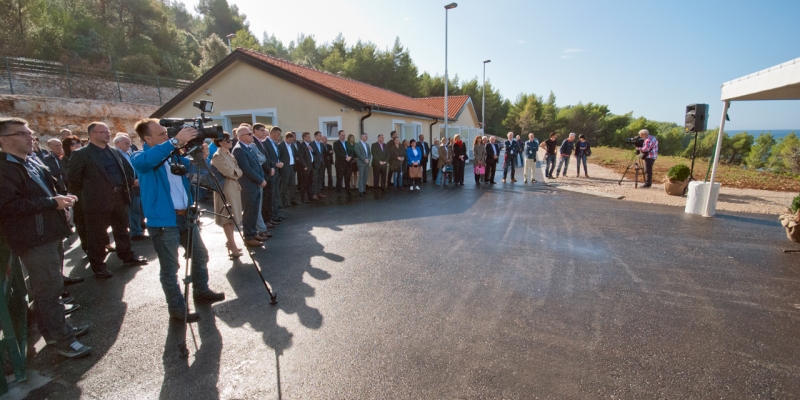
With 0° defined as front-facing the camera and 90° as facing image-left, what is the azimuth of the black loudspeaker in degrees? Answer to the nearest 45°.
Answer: approximately 45°

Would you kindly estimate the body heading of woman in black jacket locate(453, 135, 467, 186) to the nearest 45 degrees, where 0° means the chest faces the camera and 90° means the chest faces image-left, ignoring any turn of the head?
approximately 315°

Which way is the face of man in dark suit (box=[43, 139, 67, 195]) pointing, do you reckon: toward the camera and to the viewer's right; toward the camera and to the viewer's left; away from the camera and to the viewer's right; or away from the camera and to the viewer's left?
toward the camera and to the viewer's right

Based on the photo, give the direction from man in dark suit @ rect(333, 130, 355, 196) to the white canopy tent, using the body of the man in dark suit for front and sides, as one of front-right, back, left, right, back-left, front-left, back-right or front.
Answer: front

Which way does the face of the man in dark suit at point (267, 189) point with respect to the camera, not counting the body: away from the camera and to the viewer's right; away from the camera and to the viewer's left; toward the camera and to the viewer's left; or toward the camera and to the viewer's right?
toward the camera and to the viewer's right

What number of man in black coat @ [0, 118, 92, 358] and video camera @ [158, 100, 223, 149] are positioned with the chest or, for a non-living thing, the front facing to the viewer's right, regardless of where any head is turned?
2

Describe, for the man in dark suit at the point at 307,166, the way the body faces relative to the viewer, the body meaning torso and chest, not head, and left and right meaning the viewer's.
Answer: facing the viewer and to the right of the viewer

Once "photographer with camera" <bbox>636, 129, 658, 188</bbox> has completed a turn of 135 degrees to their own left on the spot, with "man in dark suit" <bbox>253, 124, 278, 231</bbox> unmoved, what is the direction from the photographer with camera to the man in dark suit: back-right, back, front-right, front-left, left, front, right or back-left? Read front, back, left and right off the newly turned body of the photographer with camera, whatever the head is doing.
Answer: right

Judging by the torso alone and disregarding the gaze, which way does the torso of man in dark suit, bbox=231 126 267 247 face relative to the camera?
to the viewer's right

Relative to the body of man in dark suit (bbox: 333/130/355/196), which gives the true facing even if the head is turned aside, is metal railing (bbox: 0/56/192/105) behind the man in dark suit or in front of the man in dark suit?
behind

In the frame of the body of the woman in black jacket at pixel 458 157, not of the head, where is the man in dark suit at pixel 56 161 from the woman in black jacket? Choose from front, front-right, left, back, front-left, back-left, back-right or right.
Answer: right

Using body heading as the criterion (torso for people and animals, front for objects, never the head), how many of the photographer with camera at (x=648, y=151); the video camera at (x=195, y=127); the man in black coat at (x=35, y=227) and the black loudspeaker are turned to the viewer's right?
2

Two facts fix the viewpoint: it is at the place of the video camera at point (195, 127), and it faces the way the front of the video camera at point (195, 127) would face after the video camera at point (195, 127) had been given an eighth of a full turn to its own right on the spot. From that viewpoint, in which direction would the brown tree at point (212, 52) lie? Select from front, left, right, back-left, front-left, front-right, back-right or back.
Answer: back-left

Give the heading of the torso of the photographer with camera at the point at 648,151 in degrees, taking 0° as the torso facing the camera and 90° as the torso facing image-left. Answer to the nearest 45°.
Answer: approximately 90°

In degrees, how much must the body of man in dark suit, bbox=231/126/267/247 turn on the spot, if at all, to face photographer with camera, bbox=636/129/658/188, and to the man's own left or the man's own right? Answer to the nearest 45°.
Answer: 0° — they already face them

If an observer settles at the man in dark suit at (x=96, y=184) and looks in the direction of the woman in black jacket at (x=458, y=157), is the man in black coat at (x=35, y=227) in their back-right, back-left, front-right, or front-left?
back-right
